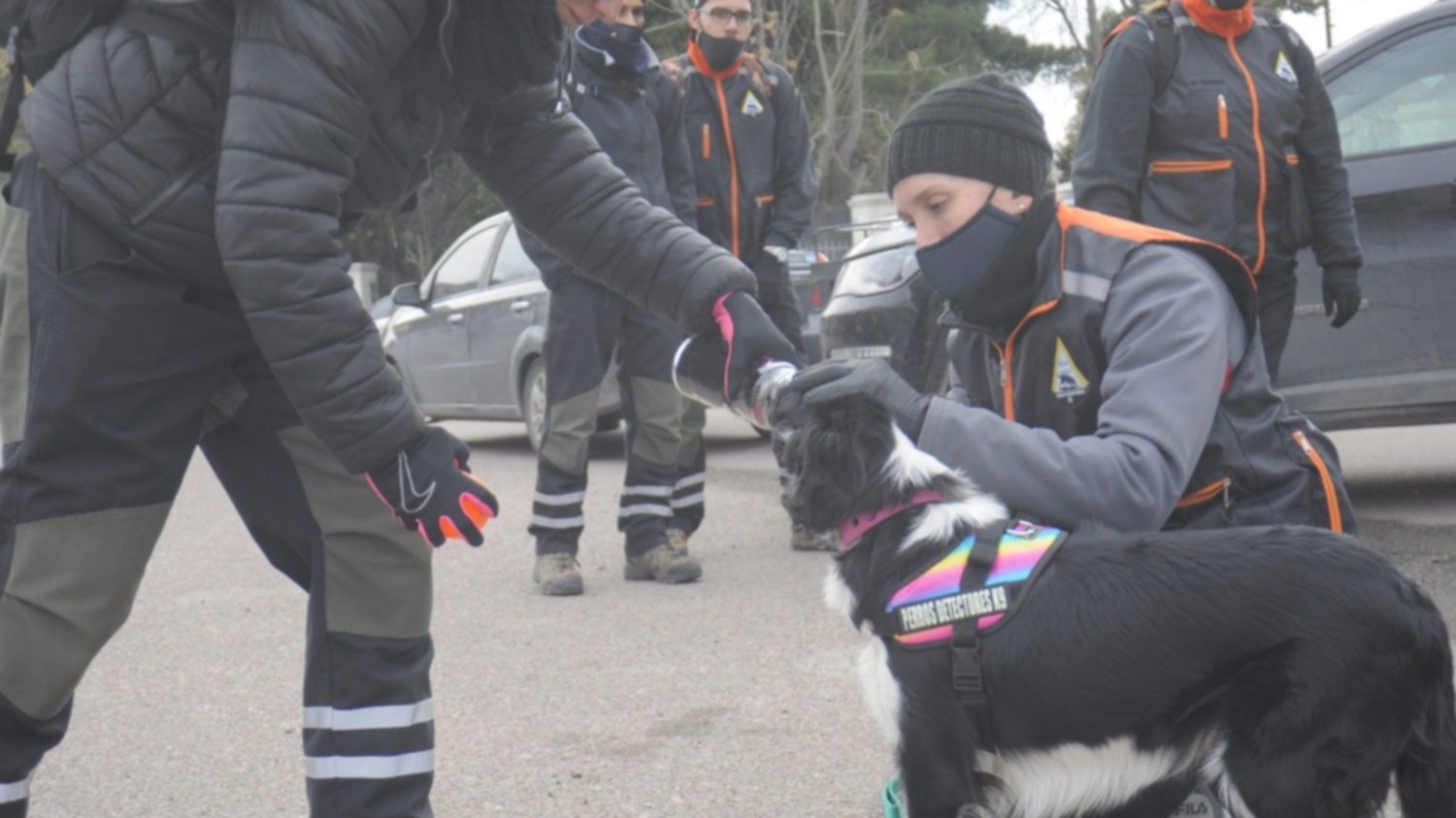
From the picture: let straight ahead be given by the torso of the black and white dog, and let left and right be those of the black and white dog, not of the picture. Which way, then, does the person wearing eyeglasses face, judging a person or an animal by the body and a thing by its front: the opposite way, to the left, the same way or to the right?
to the left

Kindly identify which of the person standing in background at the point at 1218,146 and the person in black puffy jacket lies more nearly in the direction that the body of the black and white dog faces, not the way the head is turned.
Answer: the person in black puffy jacket

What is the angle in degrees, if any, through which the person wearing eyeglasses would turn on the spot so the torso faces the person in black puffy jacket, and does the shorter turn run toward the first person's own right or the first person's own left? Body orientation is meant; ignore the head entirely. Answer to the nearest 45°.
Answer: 0° — they already face them

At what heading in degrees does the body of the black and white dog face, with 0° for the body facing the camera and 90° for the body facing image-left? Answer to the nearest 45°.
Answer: approximately 90°

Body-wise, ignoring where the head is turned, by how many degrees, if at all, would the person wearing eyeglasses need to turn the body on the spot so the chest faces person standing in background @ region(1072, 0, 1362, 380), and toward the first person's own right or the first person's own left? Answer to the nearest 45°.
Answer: approximately 45° to the first person's own left

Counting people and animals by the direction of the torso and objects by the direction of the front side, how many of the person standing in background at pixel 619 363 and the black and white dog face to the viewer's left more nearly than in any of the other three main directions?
1

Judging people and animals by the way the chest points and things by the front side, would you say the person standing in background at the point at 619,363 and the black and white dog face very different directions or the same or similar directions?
very different directions

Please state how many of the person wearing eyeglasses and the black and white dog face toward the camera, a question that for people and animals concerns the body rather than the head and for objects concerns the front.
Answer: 1
